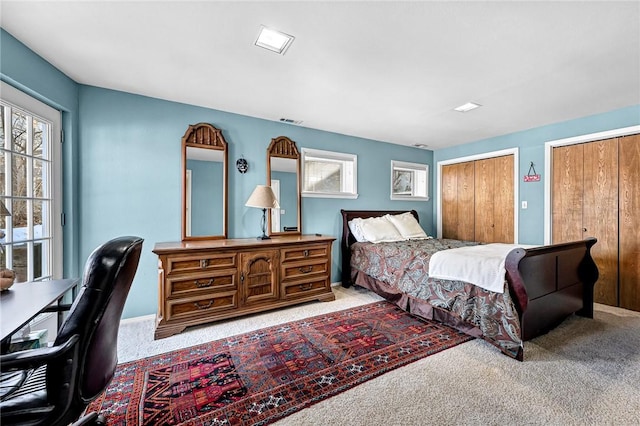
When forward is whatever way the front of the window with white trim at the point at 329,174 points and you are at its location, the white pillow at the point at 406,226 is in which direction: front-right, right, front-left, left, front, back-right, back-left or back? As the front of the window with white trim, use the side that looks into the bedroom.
front-left

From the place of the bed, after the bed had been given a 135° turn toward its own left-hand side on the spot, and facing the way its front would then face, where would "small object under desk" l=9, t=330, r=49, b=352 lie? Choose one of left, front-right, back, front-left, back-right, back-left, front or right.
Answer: back-left

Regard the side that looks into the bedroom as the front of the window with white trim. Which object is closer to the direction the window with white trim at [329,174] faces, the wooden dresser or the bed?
the bed

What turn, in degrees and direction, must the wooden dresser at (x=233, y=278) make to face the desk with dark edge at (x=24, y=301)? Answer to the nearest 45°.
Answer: approximately 90° to its right

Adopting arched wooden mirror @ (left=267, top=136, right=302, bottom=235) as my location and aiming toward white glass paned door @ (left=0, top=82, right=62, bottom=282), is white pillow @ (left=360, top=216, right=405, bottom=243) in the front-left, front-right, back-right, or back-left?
back-left

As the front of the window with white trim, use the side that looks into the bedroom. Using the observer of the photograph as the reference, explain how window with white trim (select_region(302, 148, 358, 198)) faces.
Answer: facing the viewer and to the right of the viewer

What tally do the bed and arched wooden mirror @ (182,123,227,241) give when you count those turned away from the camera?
0

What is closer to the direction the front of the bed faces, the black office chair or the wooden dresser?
the black office chair

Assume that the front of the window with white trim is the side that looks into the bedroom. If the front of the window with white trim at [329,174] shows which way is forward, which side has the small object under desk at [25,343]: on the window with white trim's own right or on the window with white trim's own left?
on the window with white trim's own right

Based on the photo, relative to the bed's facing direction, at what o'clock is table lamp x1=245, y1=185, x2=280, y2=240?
The table lamp is roughly at 4 o'clock from the bed.

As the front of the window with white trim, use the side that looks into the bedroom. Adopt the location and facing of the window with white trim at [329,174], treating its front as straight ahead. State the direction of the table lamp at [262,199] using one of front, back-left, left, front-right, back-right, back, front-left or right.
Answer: right

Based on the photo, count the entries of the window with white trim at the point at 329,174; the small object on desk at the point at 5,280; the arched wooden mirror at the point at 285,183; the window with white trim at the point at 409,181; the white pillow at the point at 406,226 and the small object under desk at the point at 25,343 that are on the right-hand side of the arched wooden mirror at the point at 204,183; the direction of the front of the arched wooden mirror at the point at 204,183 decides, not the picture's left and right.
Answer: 2
